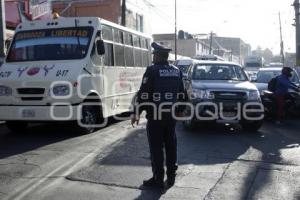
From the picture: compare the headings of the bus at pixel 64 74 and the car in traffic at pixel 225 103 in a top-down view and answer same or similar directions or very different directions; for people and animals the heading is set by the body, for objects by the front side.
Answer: same or similar directions

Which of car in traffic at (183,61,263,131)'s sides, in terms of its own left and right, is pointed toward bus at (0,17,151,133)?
right

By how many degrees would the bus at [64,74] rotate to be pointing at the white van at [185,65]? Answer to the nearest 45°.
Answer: approximately 180°

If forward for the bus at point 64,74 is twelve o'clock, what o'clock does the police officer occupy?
The police officer is roughly at 10 o'clock from the bus.

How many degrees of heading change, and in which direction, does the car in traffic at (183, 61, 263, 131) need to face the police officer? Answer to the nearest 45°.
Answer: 0° — it already faces them

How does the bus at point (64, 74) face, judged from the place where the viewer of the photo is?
facing the viewer and to the left of the viewer

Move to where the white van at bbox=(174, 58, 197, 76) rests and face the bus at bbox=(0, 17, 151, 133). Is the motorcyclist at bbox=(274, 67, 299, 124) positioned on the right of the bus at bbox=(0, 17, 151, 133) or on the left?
left

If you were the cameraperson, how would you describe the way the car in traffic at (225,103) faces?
facing the viewer

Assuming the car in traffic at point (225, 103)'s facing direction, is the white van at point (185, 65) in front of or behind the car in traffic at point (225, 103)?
behind

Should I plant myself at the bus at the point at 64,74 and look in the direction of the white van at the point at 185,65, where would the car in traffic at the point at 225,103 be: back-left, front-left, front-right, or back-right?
front-right

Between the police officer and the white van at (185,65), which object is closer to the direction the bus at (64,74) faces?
the police officer

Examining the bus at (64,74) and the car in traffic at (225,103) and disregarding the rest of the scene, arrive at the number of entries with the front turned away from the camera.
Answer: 0

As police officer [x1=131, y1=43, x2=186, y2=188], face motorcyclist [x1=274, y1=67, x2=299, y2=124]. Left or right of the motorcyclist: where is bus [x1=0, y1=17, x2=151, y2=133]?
left

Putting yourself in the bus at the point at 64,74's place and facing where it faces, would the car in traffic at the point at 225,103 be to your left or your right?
on your left

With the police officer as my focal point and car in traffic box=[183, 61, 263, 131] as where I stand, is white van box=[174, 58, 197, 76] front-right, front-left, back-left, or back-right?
back-right
